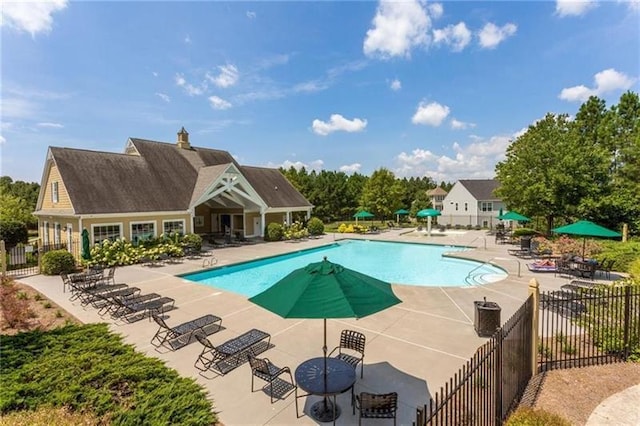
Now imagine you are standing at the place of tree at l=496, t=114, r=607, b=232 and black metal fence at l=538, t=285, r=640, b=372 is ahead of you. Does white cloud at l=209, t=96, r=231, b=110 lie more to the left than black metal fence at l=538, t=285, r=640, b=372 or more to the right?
right

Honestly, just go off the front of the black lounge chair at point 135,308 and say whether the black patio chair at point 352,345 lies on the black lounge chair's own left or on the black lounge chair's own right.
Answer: on the black lounge chair's own right

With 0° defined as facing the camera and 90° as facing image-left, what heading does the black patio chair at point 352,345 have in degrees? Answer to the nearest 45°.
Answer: approximately 45°

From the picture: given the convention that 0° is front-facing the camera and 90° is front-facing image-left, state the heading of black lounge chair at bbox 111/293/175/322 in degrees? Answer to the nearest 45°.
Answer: approximately 225°

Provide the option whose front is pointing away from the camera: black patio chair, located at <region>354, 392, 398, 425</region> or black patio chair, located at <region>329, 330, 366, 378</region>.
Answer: black patio chair, located at <region>354, 392, 398, 425</region>

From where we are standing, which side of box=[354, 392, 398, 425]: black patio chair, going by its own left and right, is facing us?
back

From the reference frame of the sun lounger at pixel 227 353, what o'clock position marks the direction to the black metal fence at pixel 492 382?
The black metal fence is roughly at 3 o'clock from the sun lounger.
